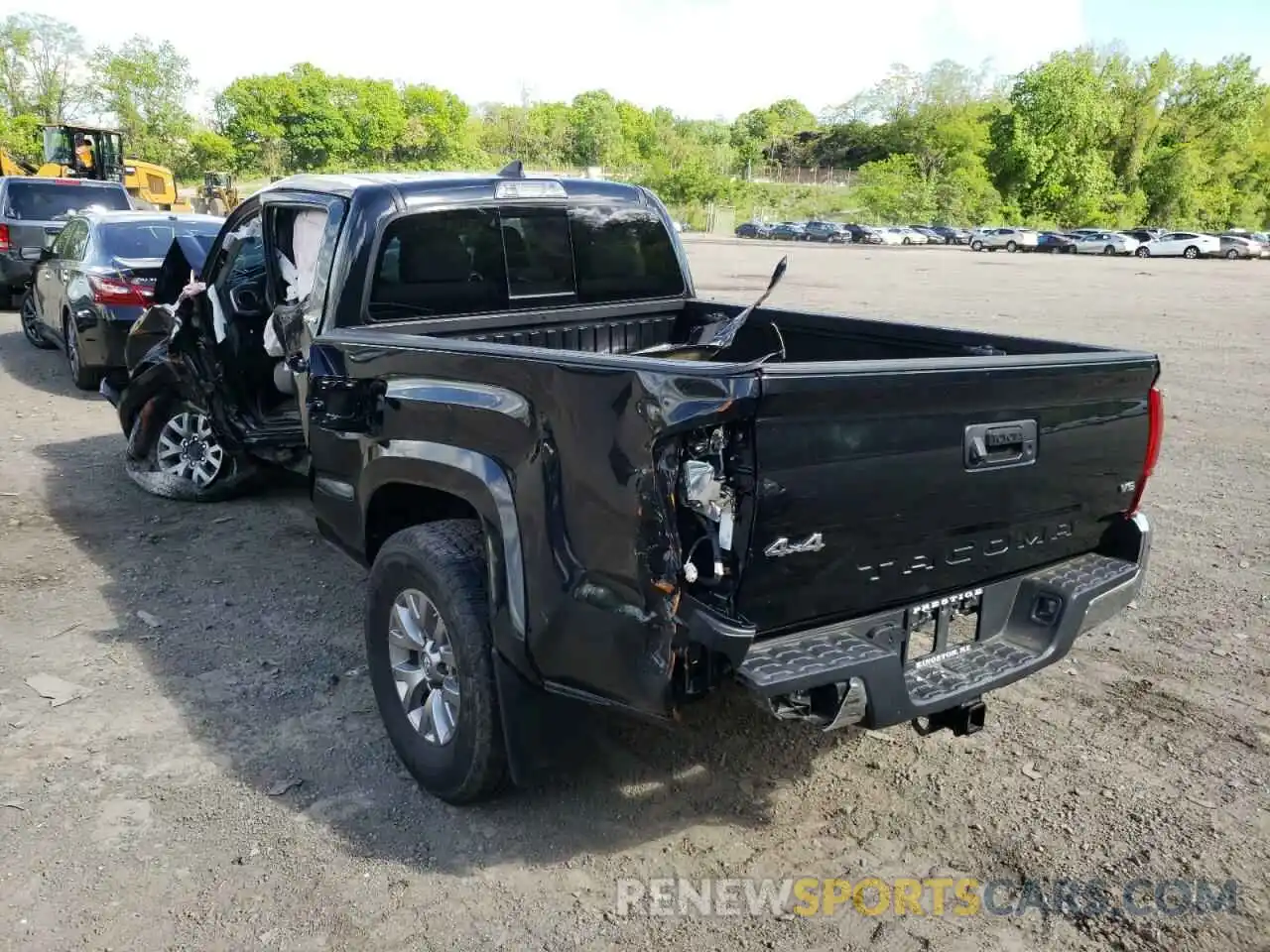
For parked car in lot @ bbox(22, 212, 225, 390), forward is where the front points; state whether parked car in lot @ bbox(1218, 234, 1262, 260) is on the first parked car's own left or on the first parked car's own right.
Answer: on the first parked car's own right

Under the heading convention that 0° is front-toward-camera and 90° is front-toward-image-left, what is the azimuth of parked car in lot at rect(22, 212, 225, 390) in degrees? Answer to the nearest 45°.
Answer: approximately 135°

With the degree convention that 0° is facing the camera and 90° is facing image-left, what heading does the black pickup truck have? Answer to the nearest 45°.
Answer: approximately 135°

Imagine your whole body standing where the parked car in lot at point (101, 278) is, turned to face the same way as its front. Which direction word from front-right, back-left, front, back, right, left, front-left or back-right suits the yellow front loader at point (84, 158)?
front-right

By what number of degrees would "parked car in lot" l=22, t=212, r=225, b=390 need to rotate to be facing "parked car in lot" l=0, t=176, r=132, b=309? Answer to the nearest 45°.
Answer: approximately 45° to its right

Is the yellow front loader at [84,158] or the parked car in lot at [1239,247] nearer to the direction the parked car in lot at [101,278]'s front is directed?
the yellow front loader

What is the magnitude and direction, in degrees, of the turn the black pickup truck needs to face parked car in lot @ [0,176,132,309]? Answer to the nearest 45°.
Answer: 0° — it already faces it

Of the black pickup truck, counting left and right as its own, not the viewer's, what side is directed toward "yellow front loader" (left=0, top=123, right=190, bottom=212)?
front

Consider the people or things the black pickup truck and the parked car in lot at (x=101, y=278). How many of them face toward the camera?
0
